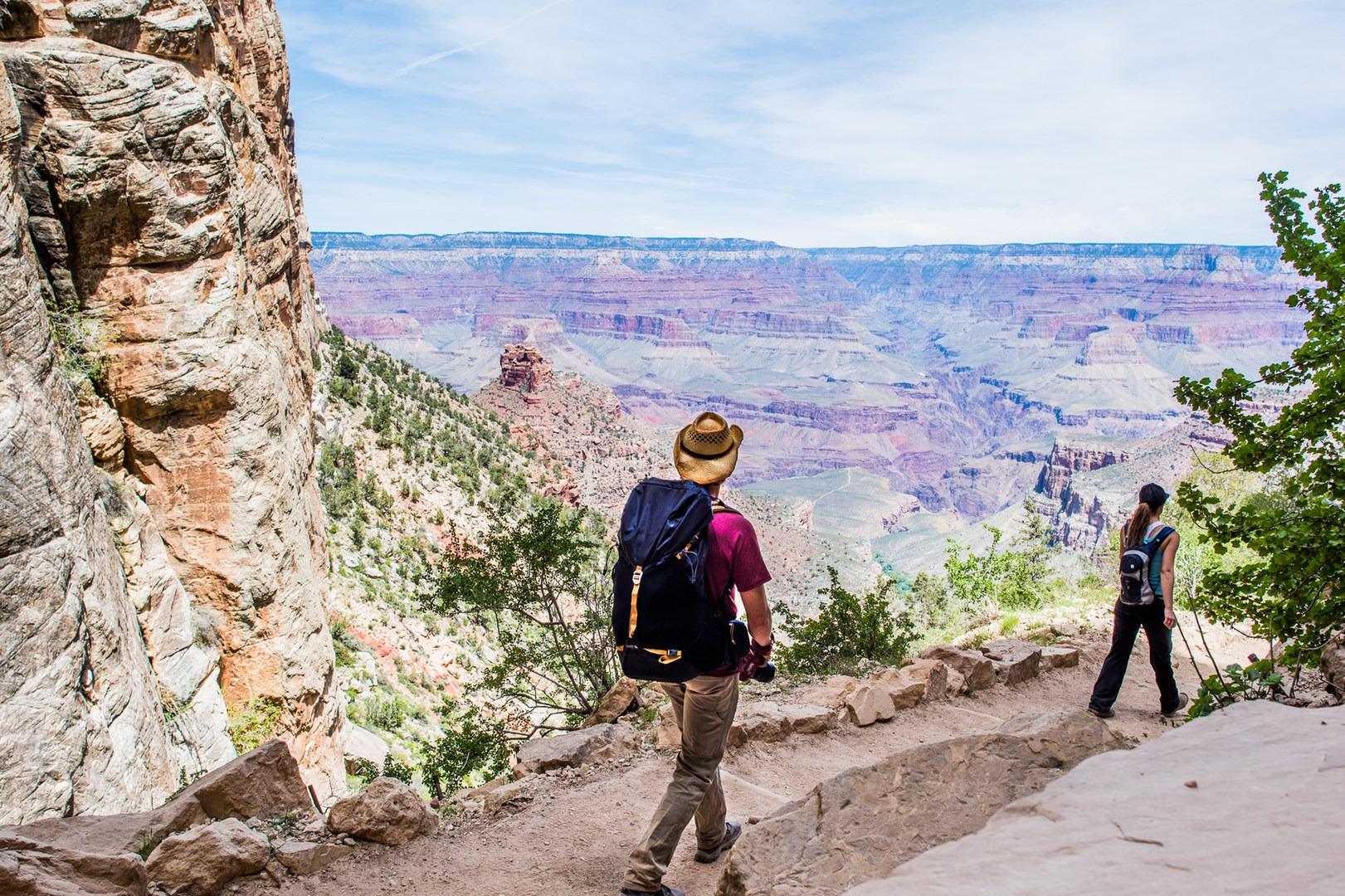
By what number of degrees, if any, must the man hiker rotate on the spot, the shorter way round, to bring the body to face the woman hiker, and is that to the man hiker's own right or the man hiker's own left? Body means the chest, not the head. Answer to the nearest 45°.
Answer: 0° — they already face them

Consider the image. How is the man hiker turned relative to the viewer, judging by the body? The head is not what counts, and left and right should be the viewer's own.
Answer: facing away from the viewer and to the right of the viewer

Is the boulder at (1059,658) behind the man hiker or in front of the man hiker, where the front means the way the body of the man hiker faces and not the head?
in front

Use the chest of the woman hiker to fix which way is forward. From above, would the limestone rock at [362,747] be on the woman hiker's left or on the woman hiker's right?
on the woman hiker's left

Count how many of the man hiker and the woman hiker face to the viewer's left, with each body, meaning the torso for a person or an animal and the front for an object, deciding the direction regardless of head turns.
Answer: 0

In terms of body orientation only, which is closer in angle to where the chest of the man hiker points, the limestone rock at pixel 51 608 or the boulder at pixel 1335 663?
the boulder

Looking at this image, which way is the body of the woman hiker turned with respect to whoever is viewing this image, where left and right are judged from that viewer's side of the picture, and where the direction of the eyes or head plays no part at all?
facing away from the viewer and to the right of the viewer

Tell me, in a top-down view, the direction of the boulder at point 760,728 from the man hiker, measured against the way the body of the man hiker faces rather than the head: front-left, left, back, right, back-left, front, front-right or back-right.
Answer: front-left

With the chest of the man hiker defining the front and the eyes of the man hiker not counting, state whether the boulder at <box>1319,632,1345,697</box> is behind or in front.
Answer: in front

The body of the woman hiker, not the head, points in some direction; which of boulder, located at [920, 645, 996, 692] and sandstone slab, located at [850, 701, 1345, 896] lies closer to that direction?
the boulder

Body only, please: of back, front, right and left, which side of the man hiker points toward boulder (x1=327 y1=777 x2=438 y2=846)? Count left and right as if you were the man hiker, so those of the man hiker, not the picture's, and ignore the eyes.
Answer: left
